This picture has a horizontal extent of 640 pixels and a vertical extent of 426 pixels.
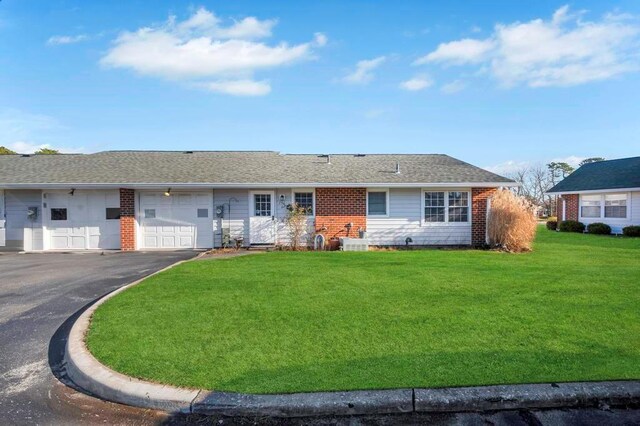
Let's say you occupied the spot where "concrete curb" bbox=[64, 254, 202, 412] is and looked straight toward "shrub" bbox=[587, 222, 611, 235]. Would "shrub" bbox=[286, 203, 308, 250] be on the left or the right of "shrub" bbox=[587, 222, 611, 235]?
left

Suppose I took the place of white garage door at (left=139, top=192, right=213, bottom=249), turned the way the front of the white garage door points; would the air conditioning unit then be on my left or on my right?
on my left

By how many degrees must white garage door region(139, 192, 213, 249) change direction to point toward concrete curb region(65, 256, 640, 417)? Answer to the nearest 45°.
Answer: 0° — it already faces it

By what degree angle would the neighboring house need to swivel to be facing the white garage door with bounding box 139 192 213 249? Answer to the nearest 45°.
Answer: approximately 45° to its right

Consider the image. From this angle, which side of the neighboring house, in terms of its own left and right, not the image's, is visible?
front

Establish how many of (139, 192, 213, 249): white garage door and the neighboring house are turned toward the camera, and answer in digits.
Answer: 2

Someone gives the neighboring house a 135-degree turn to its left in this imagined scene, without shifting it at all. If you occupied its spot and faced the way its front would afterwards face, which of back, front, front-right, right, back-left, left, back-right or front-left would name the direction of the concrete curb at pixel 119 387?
back-right

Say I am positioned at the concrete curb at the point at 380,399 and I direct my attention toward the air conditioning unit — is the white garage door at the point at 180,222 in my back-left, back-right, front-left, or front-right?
front-left

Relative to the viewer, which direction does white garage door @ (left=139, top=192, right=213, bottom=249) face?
toward the camera

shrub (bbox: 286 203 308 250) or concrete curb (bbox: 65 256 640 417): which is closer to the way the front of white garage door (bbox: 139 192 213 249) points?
the concrete curb

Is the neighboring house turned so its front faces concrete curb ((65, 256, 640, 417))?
yes

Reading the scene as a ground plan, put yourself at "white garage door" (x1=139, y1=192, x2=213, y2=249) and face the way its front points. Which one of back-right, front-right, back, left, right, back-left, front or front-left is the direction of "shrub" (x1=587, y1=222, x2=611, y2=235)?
left

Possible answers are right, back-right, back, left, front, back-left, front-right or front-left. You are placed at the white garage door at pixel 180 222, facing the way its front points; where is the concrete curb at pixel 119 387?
front

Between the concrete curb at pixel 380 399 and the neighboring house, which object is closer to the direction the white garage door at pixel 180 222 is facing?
the concrete curb

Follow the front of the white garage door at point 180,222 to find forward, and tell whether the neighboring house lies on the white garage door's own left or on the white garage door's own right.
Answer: on the white garage door's own left

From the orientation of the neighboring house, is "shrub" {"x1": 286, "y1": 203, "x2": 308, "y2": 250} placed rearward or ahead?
ahead

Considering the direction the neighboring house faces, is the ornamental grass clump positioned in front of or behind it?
in front
